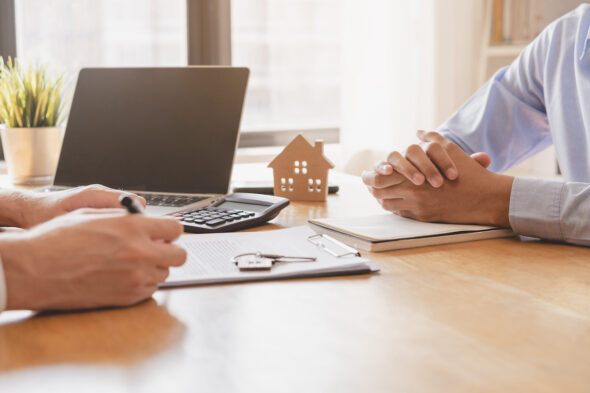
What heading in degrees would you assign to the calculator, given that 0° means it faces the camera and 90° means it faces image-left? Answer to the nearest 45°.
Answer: approximately 45°

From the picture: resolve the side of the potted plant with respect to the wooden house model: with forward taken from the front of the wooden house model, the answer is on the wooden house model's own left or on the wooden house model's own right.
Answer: on the wooden house model's own right

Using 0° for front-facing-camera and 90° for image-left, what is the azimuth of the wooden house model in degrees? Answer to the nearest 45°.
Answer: approximately 0°

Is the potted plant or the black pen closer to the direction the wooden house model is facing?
the black pen

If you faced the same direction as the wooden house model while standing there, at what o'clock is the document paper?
The document paper is roughly at 12 o'clock from the wooden house model.

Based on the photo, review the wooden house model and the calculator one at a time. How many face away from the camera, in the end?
0

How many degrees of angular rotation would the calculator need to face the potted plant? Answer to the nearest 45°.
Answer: approximately 90° to its right

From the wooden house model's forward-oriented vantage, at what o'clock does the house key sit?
The house key is roughly at 12 o'clock from the wooden house model.
